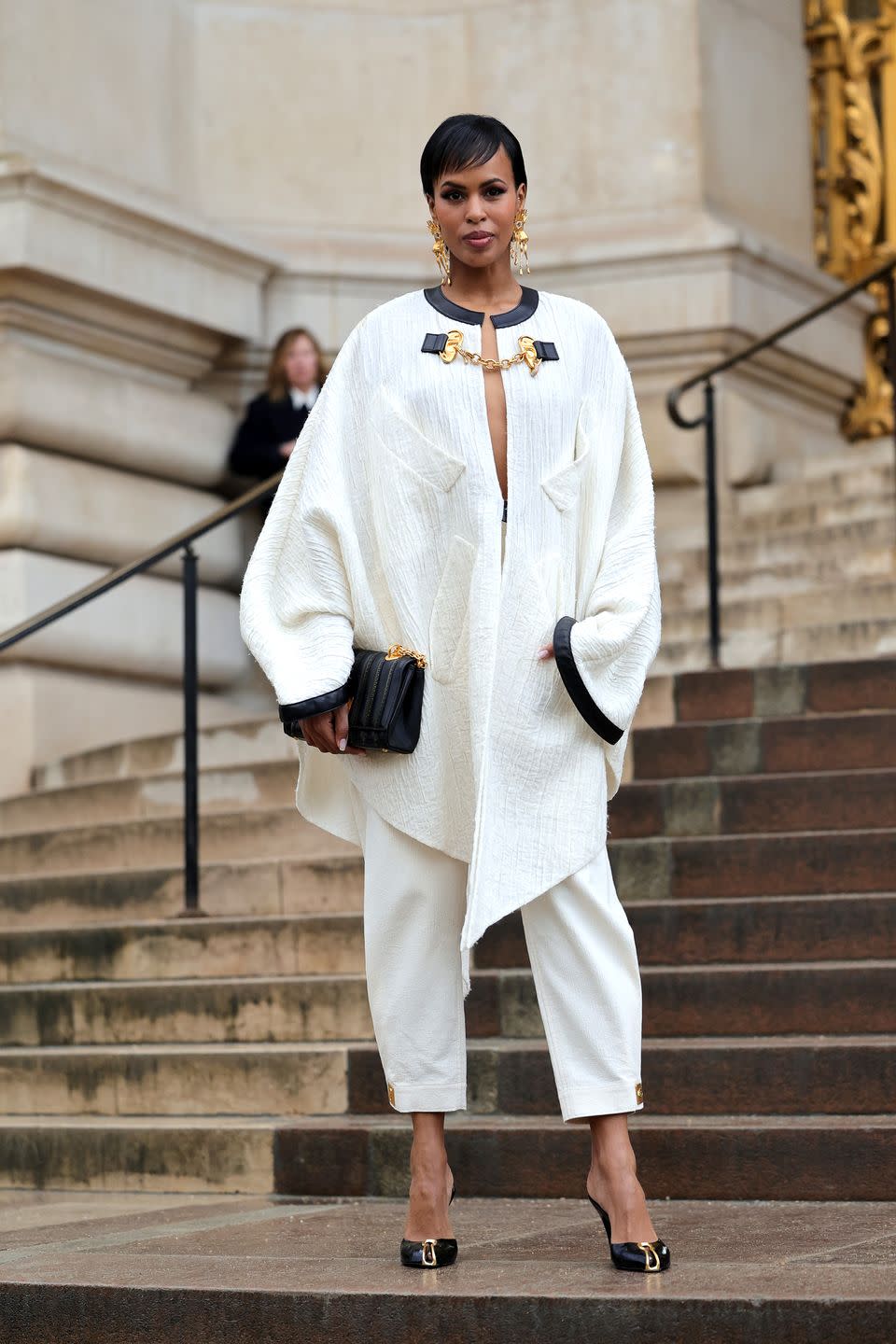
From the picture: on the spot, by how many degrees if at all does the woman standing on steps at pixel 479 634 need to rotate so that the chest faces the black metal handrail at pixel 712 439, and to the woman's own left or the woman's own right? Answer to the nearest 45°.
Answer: approximately 180°

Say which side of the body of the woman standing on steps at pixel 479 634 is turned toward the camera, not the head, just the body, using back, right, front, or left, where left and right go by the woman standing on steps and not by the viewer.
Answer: front

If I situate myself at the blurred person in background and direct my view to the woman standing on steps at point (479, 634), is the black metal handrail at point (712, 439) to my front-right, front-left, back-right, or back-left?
front-left

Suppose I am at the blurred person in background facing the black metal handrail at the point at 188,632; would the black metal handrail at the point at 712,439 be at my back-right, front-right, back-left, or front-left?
front-left

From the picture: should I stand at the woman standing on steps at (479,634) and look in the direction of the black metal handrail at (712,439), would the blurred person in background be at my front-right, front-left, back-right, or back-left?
front-left

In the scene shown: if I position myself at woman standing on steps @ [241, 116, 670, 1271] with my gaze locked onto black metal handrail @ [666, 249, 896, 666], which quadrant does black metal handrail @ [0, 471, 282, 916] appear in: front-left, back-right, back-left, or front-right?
front-left

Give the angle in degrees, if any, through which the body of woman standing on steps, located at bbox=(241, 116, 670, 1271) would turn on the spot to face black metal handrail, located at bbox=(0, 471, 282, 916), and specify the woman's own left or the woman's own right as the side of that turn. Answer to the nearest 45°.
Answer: approximately 180°

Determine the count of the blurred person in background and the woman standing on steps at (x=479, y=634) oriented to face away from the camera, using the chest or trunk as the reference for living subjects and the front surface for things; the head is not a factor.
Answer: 0

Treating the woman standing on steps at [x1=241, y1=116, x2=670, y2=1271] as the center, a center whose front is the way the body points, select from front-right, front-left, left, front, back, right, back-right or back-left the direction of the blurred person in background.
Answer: back

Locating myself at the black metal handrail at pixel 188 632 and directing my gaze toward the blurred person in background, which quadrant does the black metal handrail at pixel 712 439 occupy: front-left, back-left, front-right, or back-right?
front-right

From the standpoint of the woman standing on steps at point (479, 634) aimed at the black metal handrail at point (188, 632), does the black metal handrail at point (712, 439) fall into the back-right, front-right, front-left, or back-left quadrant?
front-right

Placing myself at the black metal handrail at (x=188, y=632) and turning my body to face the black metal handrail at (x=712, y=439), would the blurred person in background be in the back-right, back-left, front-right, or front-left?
front-left
